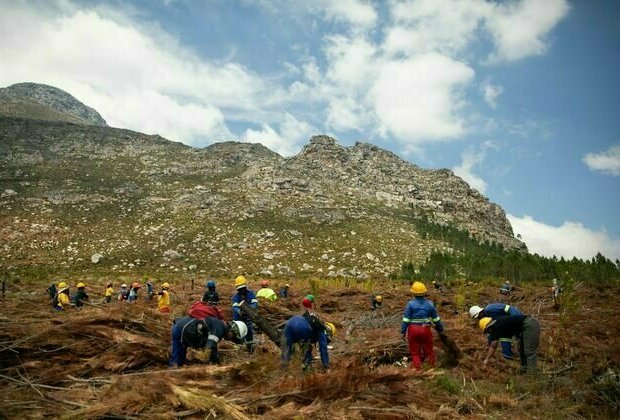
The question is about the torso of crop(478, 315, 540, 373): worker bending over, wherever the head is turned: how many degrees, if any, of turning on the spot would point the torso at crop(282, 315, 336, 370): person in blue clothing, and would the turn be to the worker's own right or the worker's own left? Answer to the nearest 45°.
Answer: approximately 45° to the worker's own left

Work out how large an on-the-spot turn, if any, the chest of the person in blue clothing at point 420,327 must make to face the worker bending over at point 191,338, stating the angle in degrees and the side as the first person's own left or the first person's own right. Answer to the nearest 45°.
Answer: approximately 135° to the first person's own left

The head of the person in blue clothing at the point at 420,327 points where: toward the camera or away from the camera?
away from the camera

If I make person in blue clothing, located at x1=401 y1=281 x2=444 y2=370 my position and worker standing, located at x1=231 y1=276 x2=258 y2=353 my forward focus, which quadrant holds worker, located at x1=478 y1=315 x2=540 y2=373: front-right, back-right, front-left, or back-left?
back-right

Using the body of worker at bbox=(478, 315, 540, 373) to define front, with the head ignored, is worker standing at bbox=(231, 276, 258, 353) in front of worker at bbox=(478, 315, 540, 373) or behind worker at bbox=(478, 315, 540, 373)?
in front

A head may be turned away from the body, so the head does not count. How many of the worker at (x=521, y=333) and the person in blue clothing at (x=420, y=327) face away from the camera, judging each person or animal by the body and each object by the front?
1

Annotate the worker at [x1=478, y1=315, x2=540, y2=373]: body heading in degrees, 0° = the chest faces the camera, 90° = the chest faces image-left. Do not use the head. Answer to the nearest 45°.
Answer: approximately 90°

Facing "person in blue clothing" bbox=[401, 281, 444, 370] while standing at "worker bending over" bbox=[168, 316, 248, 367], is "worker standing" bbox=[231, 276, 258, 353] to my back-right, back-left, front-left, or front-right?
front-left

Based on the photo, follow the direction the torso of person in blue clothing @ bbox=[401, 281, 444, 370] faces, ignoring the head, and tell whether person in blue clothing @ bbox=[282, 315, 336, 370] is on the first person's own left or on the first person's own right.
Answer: on the first person's own left

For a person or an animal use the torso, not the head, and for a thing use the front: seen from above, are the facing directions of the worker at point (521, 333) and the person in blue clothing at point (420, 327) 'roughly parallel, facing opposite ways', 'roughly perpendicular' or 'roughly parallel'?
roughly perpendicular

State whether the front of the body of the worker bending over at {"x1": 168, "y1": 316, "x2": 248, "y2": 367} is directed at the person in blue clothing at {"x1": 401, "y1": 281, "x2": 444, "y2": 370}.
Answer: yes

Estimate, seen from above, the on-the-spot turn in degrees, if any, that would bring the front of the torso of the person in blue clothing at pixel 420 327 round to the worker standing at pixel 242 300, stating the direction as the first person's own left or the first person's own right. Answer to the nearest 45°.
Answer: approximately 90° to the first person's own left

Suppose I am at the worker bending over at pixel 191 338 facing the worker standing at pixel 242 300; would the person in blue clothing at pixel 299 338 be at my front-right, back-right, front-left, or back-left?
front-right

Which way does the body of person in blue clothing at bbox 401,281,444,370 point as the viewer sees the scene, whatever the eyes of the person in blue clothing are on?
away from the camera

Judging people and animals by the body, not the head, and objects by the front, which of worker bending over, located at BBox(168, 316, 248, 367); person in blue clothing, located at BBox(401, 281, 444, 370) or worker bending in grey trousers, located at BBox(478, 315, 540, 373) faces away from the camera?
the person in blue clothing

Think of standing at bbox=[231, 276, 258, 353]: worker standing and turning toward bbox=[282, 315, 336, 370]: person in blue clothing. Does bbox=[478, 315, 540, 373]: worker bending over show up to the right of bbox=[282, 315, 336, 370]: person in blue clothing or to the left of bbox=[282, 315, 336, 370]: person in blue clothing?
left
